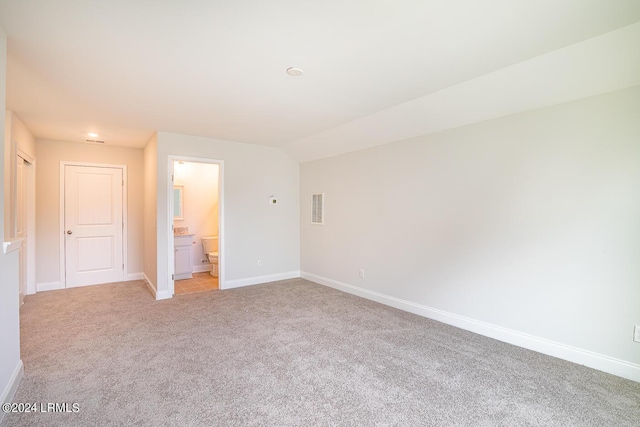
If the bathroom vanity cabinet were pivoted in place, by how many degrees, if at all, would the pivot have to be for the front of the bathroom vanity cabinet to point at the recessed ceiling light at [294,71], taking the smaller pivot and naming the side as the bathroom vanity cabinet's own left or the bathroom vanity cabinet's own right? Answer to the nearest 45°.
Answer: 0° — it already faces it

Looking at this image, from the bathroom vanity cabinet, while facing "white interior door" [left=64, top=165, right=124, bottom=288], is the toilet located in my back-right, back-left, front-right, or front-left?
back-right

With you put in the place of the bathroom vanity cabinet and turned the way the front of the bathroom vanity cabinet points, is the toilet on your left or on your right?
on your left

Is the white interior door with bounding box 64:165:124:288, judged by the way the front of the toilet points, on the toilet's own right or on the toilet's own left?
on the toilet's own right

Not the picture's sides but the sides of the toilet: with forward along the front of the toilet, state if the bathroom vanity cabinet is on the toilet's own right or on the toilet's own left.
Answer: on the toilet's own right
